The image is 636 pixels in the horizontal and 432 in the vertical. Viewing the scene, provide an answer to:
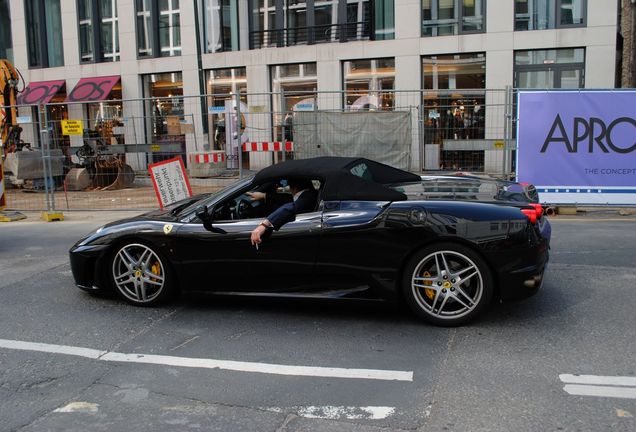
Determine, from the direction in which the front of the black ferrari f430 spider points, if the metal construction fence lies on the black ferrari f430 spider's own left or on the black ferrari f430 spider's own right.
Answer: on the black ferrari f430 spider's own right

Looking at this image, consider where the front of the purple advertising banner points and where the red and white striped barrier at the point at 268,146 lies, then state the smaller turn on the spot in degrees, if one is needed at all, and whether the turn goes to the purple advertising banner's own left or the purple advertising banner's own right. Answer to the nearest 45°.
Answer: approximately 90° to the purple advertising banner's own right

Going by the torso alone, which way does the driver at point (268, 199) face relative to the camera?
to the viewer's left

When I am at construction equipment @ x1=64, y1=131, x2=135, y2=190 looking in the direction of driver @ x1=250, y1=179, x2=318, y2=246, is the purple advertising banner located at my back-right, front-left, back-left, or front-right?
front-left

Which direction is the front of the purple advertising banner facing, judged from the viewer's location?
facing the viewer

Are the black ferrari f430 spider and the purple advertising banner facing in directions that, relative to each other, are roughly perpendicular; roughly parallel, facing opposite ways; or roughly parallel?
roughly perpendicular

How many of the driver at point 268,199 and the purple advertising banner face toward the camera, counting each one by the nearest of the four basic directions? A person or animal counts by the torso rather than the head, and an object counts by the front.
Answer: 1

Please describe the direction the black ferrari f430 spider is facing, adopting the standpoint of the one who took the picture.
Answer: facing to the left of the viewer

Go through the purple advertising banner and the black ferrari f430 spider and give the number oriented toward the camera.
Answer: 1
